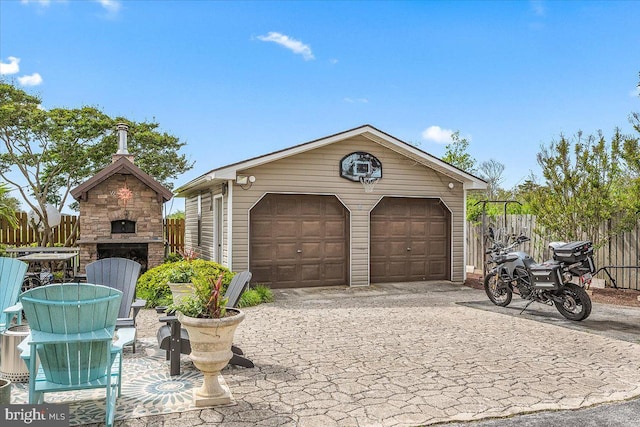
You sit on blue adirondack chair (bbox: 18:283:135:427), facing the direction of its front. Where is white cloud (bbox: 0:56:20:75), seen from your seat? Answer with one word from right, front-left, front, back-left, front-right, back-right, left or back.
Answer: front

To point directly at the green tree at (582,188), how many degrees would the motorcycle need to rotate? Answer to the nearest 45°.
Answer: approximately 45° to its right

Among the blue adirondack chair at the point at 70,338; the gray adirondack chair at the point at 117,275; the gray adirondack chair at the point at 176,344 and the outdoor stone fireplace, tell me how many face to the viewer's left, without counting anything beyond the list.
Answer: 1

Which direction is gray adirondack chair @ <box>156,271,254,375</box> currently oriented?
to the viewer's left

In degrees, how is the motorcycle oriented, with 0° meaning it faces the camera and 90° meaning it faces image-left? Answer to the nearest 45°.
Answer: approximately 135°

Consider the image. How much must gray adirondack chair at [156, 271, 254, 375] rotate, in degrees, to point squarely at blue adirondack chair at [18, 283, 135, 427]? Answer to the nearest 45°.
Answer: approximately 45° to its left

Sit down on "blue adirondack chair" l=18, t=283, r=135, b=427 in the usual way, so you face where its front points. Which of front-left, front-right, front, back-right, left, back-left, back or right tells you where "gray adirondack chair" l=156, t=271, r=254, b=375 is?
front-right

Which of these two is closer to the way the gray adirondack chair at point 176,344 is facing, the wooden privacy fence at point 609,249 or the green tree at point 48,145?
the green tree

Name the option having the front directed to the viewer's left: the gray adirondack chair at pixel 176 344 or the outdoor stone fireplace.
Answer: the gray adirondack chair

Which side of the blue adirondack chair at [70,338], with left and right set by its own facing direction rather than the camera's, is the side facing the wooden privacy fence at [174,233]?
front

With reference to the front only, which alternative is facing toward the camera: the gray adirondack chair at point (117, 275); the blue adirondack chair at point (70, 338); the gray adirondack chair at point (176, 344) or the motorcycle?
the gray adirondack chair at point (117, 275)

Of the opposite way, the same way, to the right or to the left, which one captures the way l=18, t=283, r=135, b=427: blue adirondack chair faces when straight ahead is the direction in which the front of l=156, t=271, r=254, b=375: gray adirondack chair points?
to the right

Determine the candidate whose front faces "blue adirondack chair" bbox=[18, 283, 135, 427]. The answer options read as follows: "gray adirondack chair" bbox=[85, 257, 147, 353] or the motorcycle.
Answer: the gray adirondack chair

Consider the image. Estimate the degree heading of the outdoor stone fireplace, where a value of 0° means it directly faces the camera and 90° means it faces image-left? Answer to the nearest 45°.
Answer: approximately 0°

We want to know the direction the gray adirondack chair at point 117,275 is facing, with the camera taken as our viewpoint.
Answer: facing the viewer

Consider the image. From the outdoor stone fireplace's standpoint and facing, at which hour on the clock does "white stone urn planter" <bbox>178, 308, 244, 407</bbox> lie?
The white stone urn planter is roughly at 12 o'clock from the outdoor stone fireplace.

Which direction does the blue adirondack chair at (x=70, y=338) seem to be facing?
away from the camera
